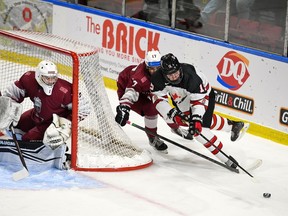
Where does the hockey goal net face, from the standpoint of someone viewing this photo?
facing the viewer and to the left of the viewer

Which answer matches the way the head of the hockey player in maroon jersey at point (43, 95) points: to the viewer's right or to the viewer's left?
to the viewer's right

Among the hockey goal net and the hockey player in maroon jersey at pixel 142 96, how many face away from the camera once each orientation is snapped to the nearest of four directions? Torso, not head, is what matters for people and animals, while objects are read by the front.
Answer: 0

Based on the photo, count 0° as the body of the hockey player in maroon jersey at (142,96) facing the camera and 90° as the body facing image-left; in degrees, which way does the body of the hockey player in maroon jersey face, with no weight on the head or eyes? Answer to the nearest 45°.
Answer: approximately 315°

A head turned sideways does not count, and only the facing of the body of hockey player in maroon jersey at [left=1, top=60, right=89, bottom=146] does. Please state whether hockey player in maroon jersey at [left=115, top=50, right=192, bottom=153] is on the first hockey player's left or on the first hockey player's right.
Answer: on the first hockey player's left

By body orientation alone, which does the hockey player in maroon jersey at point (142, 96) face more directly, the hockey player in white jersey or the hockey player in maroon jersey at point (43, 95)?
the hockey player in white jersey

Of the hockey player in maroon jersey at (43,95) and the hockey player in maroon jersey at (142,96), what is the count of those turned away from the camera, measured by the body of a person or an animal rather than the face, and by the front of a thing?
0

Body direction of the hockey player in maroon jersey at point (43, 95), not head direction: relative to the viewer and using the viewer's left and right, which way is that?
facing the viewer

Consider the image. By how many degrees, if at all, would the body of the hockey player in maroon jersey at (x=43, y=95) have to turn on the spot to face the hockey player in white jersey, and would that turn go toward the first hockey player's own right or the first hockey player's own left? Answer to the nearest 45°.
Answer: approximately 90° to the first hockey player's own left
